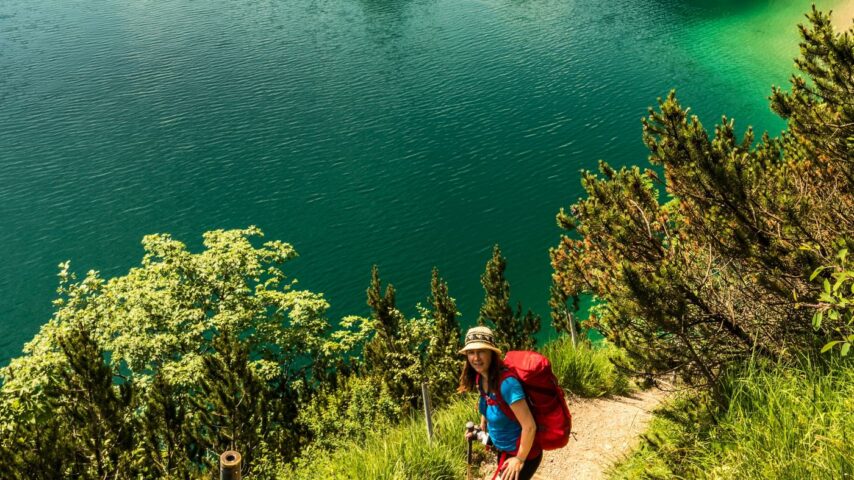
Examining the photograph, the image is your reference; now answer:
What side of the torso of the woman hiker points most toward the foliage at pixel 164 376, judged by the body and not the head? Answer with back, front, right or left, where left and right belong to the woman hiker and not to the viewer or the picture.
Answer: right

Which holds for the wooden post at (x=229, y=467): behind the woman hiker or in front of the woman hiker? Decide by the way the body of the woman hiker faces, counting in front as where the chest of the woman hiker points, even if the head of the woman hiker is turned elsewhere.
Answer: in front

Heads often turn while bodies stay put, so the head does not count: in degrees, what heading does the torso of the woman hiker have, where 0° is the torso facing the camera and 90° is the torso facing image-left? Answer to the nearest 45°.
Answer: approximately 45°

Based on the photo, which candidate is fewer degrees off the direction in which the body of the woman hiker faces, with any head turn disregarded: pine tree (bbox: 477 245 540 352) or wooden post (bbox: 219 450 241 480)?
the wooden post

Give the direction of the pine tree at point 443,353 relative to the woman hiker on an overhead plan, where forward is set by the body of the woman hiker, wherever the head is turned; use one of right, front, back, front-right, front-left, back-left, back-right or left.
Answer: back-right

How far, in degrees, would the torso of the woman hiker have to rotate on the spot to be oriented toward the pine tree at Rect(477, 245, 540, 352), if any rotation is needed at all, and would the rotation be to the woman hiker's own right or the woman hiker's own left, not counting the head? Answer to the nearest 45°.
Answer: approximately 135° to the woman hiker's own right

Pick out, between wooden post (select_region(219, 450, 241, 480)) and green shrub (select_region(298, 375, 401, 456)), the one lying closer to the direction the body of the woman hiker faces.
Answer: the wooden post

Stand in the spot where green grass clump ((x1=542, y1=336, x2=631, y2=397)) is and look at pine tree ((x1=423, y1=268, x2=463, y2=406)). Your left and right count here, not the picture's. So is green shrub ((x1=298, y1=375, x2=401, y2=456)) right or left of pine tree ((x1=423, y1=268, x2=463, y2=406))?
left
